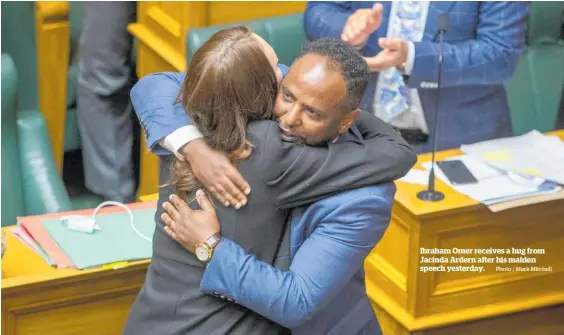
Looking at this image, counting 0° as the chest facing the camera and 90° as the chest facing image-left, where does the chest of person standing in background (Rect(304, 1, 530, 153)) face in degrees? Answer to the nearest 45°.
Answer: approximately 45°

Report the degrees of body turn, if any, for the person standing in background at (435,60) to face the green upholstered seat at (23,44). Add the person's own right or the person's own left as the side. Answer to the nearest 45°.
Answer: approximately 45° to the person's own right

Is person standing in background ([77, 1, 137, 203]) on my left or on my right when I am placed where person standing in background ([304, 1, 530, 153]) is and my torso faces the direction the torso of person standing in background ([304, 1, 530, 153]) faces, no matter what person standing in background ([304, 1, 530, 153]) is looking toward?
on my right

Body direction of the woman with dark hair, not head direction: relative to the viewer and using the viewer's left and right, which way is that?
facing away from the viewer and to the right of the viewer
